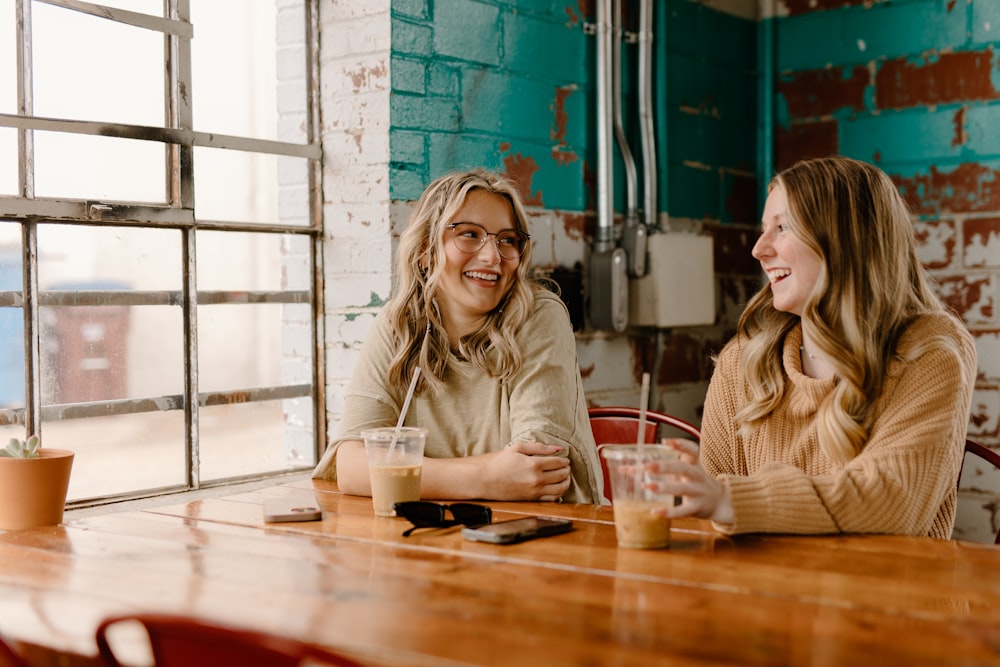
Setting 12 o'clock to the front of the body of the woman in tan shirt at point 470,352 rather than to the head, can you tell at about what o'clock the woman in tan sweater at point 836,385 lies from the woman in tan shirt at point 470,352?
the woman in tan sweater at point 836,385 is roughly at 10 o'clock from the woman in tan shirt at point 470,352.

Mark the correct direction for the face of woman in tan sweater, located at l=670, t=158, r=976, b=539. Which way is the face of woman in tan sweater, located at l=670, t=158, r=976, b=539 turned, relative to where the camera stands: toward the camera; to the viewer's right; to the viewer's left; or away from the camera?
to the viewer's left

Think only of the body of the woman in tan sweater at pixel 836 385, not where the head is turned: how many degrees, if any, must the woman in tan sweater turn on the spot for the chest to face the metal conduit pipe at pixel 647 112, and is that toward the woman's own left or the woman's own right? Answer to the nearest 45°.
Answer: approximately 90° to the woman's own right

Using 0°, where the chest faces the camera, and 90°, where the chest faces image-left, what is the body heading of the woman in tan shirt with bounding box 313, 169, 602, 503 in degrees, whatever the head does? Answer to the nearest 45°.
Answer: approximately 0°

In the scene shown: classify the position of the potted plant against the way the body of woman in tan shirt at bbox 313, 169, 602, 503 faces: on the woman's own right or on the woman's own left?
on the woman's own right

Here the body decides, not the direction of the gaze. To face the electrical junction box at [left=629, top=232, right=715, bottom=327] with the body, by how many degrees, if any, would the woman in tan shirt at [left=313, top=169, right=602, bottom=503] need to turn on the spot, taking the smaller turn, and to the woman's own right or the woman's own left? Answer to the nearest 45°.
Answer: approximately 135° to the woman's own left

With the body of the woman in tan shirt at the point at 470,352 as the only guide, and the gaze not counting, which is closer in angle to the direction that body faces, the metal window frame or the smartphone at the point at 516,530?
the smartphone

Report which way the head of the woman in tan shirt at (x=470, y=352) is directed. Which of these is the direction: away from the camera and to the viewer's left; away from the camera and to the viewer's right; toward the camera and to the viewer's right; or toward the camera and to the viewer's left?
toward the camera and to the viewer's right

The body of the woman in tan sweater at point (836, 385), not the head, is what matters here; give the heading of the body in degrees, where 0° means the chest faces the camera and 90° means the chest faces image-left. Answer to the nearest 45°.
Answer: approximately 45°

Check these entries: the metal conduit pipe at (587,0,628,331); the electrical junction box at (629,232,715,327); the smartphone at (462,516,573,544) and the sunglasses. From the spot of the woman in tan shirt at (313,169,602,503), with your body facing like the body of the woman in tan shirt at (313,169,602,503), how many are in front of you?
2

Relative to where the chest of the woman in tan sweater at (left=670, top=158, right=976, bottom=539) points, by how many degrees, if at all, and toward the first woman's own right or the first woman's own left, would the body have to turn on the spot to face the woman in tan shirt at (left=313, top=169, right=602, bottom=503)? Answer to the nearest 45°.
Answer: approximately 45° to the first woman's own right

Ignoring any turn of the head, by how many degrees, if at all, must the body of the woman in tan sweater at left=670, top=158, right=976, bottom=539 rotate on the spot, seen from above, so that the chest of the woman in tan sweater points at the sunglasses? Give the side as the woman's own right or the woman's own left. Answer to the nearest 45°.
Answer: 0° — they already face it

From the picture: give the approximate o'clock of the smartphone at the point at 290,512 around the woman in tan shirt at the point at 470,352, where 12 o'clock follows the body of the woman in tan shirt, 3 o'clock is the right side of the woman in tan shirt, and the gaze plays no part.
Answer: The smartphone is roughly at 1 o'clock from the woman in tan shirt.
